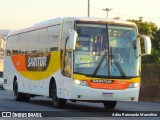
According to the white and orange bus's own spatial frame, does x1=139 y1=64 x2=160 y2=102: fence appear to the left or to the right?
on its left

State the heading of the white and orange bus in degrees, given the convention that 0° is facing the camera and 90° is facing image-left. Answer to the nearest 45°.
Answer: approximately 315°
